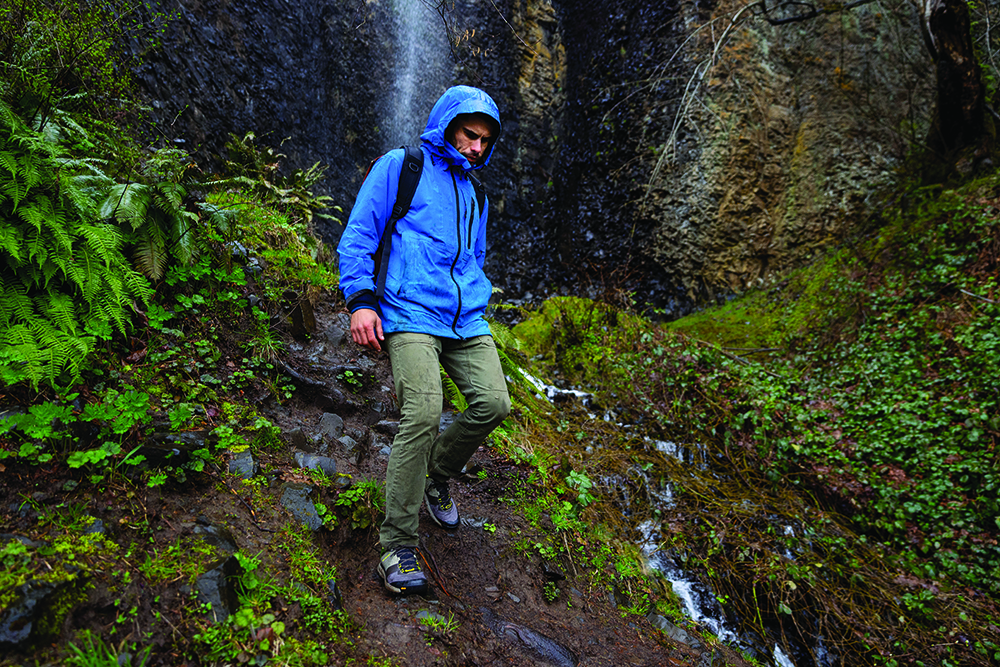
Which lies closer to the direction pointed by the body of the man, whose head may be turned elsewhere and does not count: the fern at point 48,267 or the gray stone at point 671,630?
the gray stone

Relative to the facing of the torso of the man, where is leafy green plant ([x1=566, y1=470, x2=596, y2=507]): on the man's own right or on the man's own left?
on the man's own left

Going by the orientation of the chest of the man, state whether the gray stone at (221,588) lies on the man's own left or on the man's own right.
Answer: on the man's own right

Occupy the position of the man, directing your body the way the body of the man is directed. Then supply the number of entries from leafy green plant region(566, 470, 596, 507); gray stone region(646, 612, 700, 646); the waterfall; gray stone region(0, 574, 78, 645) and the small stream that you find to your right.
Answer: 1

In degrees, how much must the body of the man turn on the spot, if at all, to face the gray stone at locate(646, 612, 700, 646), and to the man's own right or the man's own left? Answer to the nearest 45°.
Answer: approximately 45° to the man's own left

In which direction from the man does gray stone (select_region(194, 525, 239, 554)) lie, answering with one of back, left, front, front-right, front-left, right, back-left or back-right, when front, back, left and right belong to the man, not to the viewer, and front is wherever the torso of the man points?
right

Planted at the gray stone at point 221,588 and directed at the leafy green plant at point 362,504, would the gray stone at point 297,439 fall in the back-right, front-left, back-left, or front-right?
front-left

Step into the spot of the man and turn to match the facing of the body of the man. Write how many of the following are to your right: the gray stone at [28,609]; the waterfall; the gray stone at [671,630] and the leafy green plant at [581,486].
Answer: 1

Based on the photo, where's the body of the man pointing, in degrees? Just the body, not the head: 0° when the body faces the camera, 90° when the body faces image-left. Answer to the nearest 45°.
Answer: approximately 315°

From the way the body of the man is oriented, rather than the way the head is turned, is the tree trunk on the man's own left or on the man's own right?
on the man's own left
